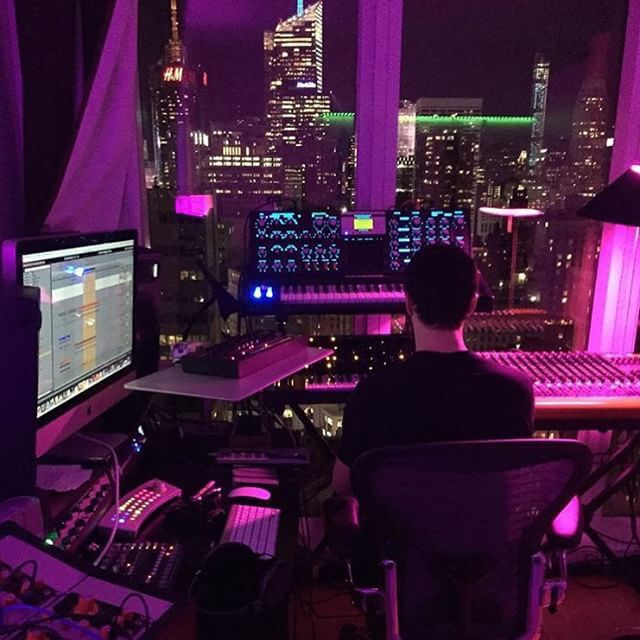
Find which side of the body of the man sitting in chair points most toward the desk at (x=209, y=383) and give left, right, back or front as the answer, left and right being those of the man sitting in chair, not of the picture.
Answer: left

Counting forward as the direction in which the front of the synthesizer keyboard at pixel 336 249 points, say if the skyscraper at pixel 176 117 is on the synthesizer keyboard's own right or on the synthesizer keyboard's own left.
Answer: on the synthesizer keyboard's own right

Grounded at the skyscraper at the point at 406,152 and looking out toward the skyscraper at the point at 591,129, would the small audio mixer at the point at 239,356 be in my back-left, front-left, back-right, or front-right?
back-right

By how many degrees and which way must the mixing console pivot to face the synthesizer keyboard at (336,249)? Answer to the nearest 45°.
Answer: approximately 90° to its right

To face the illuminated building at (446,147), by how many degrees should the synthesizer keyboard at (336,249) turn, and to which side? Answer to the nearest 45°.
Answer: approximately 135° to its left

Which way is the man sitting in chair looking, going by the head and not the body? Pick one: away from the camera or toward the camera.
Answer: away from the camera

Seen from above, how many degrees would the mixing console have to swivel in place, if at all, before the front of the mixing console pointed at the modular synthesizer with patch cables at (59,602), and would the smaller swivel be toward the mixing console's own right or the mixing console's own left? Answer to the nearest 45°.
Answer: approximately 45° to the mixing console's own right

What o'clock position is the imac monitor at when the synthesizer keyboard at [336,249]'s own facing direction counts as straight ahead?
The imac monitor is roughly at 1 o'clock from the synthesizer keyboard.

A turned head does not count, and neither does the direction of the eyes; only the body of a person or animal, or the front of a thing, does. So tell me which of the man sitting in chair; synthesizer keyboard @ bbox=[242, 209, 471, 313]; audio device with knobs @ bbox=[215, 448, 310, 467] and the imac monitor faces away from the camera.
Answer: the man sitting in chair

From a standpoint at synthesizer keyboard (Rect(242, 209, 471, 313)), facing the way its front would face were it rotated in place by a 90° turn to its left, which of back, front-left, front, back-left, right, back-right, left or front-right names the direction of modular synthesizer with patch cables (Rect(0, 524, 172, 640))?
right

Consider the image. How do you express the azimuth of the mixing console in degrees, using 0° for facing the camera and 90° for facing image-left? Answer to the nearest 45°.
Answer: approximately 0°

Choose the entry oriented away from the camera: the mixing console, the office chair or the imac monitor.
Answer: the office chair

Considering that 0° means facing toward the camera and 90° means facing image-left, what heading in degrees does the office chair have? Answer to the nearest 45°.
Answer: approximately 180°

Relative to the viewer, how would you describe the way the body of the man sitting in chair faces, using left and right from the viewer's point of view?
facing away from the viewer

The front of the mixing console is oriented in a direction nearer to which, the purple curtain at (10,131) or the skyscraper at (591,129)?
the purple curtain

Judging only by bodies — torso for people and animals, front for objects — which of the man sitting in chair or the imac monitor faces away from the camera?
the man sitting in chair

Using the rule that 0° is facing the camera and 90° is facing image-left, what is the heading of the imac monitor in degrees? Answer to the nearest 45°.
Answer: approximately 315°

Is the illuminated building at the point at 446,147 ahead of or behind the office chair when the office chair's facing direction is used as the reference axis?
ahead
